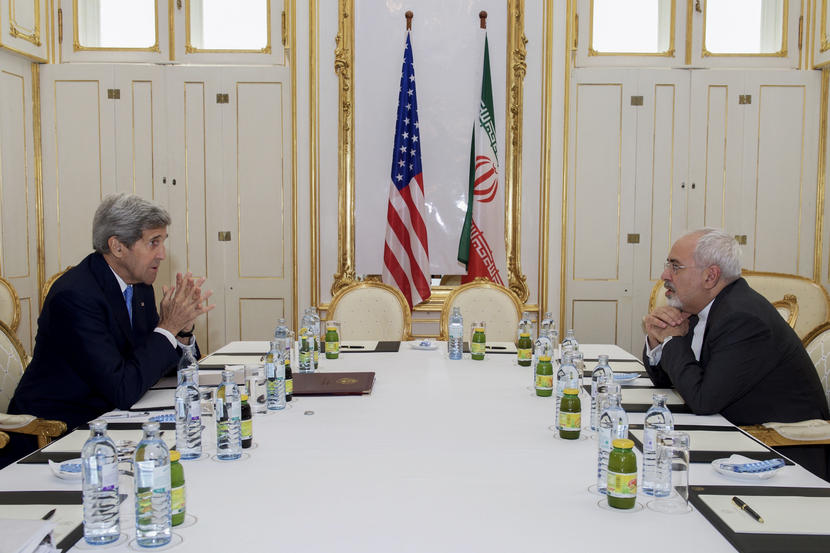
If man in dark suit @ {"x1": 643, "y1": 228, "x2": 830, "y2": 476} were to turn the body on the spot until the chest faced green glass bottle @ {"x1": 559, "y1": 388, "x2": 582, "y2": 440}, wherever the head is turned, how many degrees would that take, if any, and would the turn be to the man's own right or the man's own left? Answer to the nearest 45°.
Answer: approximately 45° to the man's own left

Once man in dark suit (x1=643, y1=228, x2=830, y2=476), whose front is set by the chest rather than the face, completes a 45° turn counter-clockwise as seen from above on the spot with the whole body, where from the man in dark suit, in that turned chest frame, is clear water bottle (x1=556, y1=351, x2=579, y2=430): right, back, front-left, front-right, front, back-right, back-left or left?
front

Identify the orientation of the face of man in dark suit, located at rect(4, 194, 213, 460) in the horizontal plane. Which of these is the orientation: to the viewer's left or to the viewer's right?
to the viewer's right

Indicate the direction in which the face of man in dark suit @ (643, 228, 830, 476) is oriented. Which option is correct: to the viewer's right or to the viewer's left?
to the viewer's left

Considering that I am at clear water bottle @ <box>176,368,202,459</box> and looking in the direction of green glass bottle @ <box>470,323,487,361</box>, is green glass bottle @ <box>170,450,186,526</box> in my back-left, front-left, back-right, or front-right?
back-right

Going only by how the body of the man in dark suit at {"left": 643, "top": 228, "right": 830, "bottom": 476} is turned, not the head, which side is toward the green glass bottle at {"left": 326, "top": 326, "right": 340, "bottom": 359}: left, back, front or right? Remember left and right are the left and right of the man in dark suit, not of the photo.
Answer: front

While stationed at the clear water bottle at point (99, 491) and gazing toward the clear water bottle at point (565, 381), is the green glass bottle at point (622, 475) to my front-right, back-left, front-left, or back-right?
front-right

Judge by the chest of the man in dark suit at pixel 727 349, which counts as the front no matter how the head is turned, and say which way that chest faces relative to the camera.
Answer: to the viewer's left

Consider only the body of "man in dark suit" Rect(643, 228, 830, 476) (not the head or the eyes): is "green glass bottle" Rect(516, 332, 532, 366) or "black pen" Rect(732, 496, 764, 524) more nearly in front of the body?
the green glass bottle

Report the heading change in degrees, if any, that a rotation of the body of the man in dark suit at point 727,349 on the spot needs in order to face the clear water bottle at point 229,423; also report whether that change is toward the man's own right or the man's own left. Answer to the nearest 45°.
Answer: approximately 45° to the man's own left
